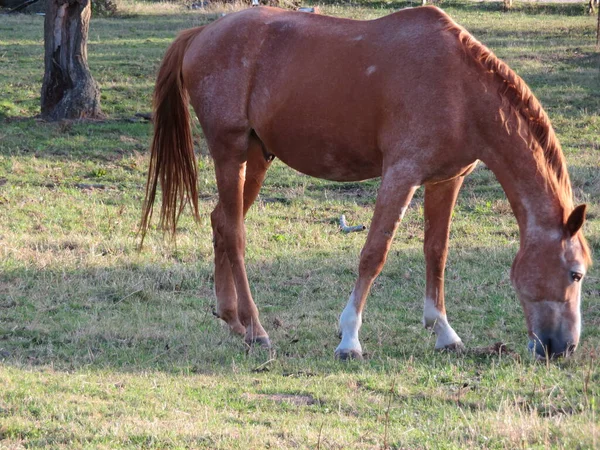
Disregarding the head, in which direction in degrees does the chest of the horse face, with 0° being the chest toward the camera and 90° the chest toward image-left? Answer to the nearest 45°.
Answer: approximately 270°

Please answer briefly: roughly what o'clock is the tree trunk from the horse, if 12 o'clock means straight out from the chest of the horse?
The tree trunk is roughly at 8 o'clock from the horse.
